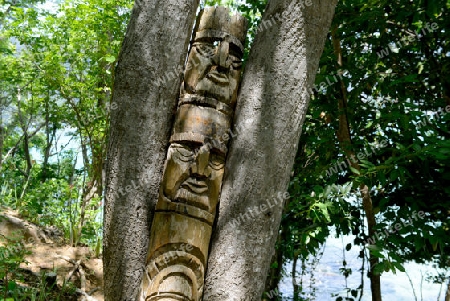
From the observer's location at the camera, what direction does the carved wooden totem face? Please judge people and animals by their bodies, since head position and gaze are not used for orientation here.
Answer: facing the viewer
